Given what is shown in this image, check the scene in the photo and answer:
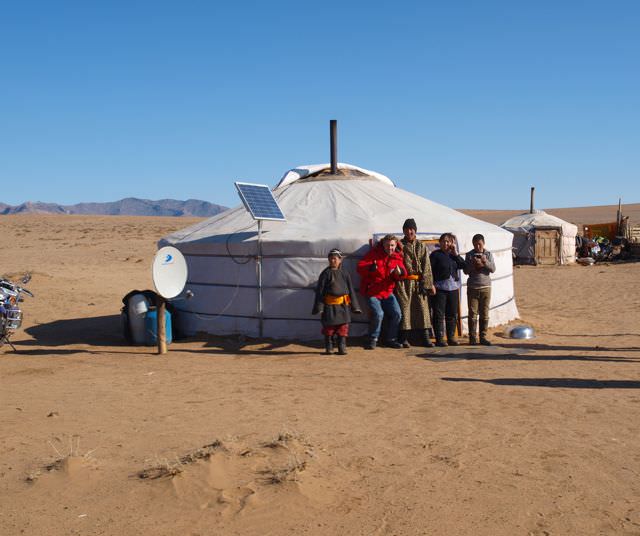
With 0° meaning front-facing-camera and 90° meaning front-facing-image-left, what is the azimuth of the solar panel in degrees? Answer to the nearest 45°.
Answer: approximately 315°

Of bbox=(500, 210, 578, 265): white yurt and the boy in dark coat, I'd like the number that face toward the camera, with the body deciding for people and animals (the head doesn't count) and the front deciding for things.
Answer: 2

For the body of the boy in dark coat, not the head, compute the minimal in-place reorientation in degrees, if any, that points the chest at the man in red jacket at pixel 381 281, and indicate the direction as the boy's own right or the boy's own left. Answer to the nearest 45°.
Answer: approximately 90° to the boy's own left

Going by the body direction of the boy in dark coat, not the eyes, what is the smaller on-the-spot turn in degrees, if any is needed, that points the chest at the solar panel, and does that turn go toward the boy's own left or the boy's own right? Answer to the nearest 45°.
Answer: approximately 135° to the boy's own right

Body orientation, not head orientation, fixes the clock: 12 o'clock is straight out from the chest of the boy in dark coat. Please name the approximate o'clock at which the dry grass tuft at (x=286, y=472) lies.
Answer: The dry grass tuft is roughly at 12 o'clock from the boy in dark coat.

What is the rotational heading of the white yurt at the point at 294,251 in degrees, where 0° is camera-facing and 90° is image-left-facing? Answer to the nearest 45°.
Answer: approximately 315°

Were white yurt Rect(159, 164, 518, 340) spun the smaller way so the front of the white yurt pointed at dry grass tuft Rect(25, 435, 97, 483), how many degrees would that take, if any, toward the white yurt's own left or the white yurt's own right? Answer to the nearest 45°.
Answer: approximately 45° to the white yurt's own right

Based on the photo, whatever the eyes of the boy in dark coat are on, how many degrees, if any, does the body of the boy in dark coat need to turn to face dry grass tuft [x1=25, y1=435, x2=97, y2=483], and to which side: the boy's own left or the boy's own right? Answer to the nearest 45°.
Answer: approximately 45° to the boy's own right

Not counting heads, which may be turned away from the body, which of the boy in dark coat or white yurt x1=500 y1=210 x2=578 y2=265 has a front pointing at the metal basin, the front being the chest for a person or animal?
the white yurt
